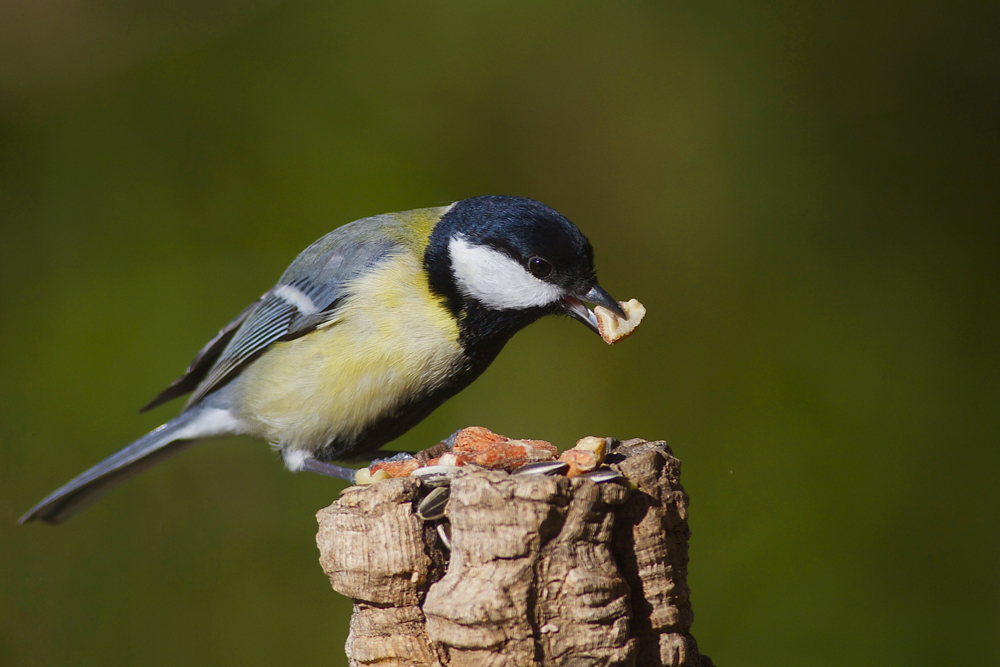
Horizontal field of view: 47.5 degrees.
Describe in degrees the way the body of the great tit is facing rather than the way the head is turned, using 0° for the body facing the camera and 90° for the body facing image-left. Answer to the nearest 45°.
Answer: approximately 270°
